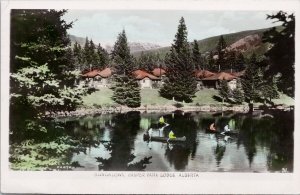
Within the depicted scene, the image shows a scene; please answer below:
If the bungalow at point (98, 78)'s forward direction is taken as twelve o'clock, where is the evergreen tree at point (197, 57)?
The evergreen tree is roughly at 9 o'clock from the bungalow.

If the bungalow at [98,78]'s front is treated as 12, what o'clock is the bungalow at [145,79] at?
the bungalow at [145,79] is roughly at 9 o'clock from the bungalow at [98,78].

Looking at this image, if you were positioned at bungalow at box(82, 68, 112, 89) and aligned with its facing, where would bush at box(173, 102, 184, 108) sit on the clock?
The bush is roughly at 11 o'clock from the bungalow.

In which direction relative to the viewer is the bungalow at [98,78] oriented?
toward the camera

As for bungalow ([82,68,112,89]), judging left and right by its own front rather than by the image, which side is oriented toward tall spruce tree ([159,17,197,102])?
left
